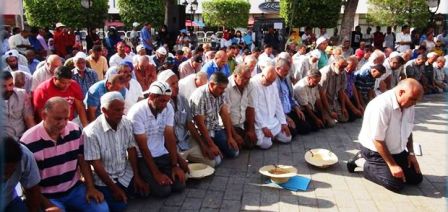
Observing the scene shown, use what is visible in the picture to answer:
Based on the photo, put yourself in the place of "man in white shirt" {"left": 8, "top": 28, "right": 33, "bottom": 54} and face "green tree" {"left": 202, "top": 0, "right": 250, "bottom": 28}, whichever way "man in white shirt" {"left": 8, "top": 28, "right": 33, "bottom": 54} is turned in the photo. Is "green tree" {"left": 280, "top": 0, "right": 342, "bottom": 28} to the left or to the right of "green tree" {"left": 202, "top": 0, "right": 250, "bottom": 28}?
right

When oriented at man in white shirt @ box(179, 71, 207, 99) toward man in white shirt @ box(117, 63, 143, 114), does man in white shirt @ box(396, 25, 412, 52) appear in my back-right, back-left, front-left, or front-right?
back-right

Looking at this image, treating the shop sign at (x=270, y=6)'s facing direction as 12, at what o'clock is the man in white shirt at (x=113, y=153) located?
The man in white shirt is roughly at 12 o'clock from the shop sign.

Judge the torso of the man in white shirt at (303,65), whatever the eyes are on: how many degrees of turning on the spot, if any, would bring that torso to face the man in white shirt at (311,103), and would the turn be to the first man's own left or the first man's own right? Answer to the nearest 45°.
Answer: approximately 45° to the first man's own right

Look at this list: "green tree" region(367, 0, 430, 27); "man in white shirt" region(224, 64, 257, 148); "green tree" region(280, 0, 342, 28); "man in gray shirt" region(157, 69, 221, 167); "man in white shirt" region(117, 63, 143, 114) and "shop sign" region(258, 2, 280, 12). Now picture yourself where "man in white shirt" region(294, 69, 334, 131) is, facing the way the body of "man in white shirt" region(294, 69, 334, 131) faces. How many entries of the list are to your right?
3

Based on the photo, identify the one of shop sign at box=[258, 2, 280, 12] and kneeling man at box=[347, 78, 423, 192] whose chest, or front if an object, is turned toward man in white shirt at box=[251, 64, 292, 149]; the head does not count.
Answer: the shop sign

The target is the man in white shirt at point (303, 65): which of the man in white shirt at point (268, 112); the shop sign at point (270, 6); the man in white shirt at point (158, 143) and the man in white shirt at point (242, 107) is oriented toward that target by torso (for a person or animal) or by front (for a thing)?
the shop sign

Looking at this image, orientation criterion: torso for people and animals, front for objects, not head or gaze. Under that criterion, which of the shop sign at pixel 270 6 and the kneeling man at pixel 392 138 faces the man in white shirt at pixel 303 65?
the shop sign
